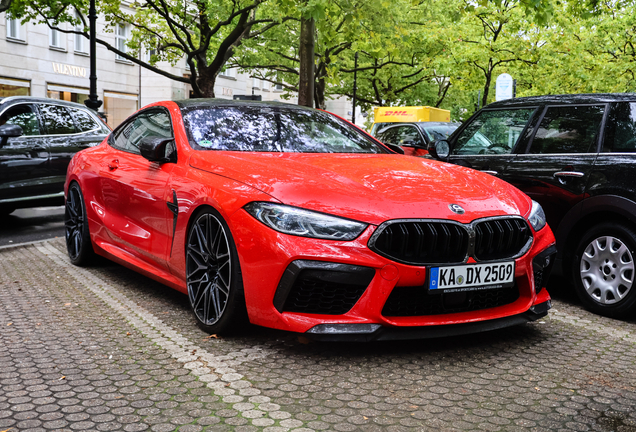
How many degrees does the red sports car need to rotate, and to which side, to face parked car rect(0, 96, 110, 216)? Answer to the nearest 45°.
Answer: approximately 180°

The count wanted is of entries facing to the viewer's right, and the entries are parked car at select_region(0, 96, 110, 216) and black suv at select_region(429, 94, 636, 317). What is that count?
0

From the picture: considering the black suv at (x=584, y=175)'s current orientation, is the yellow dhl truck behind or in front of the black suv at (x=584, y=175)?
in front

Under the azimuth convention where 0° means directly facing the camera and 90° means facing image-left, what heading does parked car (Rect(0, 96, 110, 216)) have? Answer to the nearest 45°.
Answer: approximately 45°

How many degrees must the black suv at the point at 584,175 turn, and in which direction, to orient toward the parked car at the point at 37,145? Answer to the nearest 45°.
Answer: approximately 45° to its left

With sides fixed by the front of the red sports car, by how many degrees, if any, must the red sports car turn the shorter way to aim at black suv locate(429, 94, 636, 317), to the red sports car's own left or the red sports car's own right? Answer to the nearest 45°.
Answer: approximately 90° to the red sports car's own left

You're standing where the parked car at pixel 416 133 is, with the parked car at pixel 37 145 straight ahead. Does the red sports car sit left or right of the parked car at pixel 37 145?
left

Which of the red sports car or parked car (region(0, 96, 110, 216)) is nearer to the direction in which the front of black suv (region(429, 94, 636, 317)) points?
the parked car

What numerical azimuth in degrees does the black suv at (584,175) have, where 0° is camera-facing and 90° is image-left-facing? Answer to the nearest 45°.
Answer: approximately 135°

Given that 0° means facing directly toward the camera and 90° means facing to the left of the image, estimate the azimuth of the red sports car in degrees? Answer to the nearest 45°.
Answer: approximately 315°

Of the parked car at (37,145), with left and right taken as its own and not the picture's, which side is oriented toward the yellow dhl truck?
back

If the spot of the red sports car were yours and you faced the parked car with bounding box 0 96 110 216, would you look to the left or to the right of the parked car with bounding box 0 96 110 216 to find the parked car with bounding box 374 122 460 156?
right

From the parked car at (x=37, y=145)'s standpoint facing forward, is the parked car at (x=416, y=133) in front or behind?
behind

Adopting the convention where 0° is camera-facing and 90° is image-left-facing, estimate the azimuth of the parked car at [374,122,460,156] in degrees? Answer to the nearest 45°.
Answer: approximately 315°
